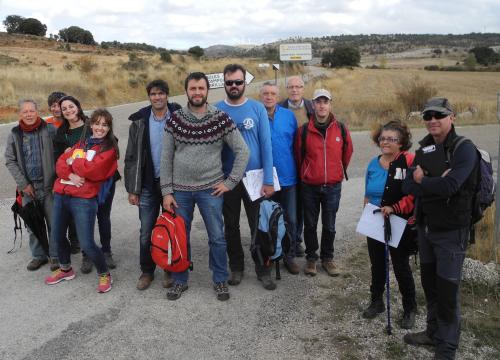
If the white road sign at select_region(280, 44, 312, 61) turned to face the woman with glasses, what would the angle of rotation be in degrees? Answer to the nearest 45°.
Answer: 0° — it already faces them

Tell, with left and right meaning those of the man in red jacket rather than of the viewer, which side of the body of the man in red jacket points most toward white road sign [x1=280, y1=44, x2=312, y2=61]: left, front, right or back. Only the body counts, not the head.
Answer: back

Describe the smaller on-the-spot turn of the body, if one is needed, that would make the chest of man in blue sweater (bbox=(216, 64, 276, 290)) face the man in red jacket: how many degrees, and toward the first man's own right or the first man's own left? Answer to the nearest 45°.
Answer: approximately 90° to the first man's own left

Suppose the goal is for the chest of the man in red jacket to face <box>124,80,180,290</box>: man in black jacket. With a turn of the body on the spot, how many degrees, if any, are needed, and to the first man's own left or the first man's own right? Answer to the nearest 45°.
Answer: approximately 90° to the first man's own right

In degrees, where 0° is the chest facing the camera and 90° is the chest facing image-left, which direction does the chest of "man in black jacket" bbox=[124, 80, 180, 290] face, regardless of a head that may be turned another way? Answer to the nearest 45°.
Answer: approximately 0°

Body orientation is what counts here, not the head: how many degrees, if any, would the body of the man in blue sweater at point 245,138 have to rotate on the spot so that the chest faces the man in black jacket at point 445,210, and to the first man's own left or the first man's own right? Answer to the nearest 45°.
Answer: approximately 45° to the first man's own left

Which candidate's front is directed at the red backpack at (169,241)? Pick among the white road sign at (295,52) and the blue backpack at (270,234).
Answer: the white road sign

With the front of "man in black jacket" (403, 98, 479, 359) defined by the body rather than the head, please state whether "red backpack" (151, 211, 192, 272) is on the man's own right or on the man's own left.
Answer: on the man's own right

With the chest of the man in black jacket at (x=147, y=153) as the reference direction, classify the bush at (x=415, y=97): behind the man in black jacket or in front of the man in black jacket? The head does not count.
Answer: behind

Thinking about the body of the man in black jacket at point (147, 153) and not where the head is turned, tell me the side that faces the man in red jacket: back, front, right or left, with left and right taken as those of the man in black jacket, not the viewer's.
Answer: left

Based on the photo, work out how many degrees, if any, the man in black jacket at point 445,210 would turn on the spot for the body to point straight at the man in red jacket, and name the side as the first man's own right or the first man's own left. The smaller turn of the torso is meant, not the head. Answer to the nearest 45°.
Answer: approximately 90° to the first man's own right
